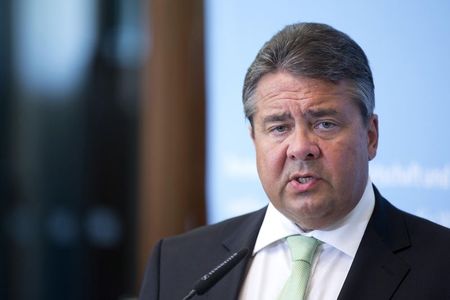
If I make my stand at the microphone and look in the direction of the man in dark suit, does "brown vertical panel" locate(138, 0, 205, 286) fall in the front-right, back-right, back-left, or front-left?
front-left

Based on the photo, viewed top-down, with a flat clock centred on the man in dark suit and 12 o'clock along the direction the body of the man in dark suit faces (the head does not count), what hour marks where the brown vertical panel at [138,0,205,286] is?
The brown vertical panel is roughly at 5 o'clock from the man in dark suit.

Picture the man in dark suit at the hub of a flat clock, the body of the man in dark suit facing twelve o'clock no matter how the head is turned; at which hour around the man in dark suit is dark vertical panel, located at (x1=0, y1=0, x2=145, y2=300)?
The dark vertical panel is roughly at 5 o'clock from the man in dark suit.

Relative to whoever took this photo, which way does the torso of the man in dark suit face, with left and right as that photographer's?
facing the viewer

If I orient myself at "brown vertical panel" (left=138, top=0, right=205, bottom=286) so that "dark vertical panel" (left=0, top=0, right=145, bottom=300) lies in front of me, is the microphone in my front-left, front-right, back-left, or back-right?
back-left
